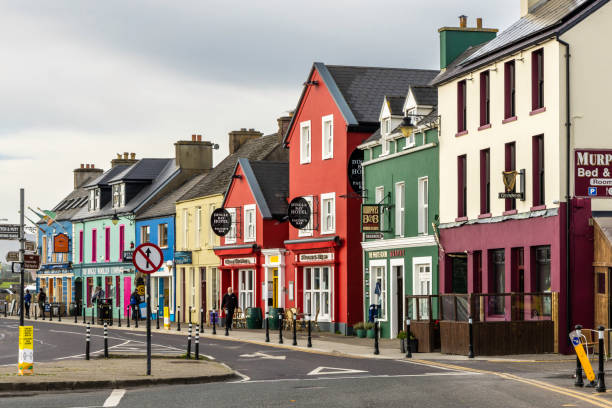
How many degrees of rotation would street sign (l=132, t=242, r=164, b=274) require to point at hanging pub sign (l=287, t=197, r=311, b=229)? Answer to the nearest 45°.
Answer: approximately 180°

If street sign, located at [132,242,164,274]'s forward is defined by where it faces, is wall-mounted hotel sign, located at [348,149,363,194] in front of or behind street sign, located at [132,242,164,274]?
behind

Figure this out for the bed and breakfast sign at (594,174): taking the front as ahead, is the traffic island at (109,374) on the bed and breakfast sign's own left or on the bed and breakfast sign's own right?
on the bed and breakfast sign's own right

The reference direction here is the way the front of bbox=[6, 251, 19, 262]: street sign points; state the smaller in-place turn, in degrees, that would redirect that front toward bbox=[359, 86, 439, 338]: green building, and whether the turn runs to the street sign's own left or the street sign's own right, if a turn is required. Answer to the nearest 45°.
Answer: approximately 90° to the street sign's own left

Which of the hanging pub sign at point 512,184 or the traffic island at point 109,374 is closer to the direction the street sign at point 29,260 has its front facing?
the traffic island

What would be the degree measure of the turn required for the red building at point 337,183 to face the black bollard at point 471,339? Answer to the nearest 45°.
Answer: approximately 45° to its left

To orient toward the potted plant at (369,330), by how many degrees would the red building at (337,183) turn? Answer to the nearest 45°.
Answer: approximately 45° to its left
